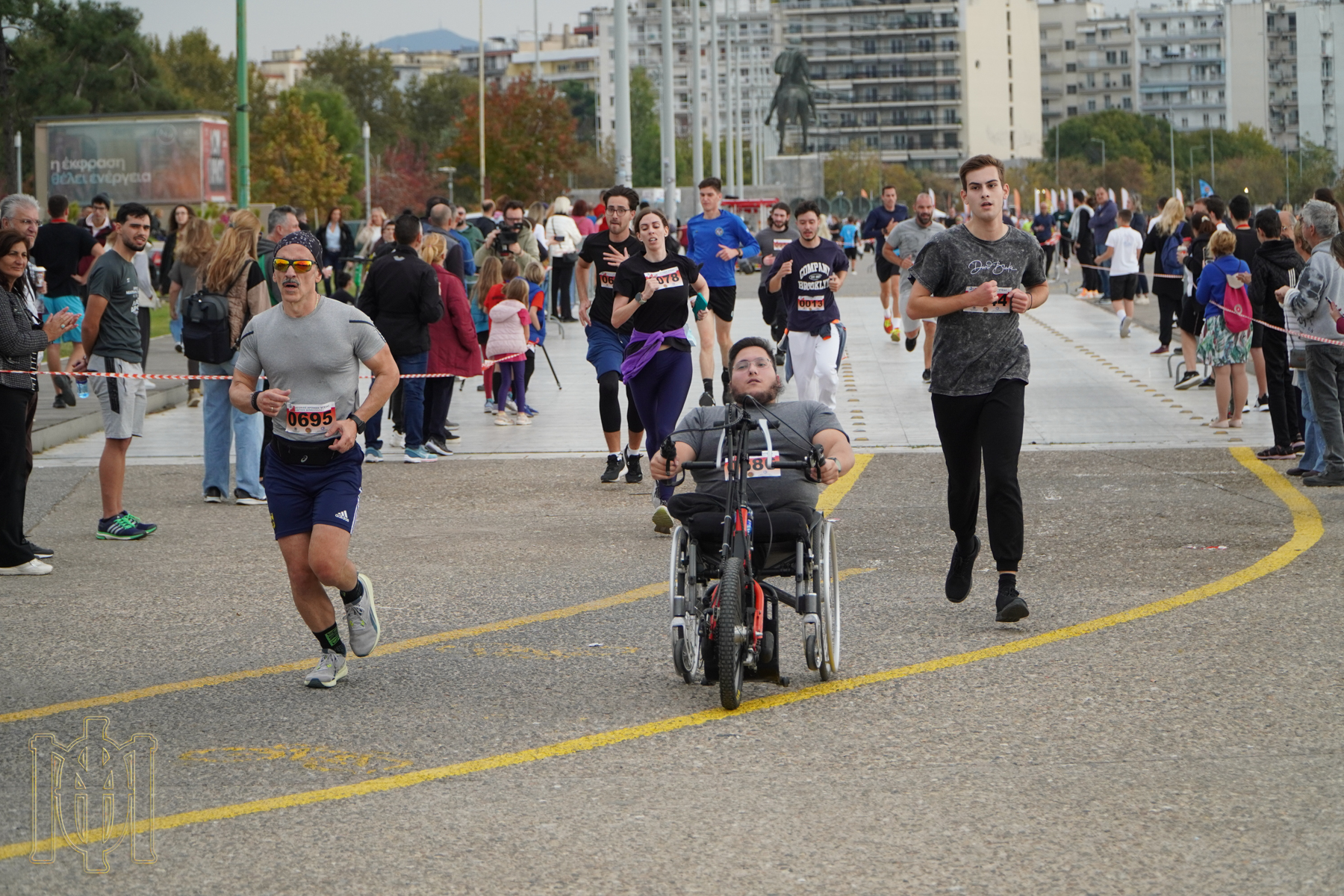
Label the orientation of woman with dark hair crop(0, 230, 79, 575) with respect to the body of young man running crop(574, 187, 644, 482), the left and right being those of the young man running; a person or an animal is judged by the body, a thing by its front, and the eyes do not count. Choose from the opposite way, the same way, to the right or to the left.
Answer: to the left

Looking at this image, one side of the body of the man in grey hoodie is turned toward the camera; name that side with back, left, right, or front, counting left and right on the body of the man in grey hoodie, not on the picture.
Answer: left

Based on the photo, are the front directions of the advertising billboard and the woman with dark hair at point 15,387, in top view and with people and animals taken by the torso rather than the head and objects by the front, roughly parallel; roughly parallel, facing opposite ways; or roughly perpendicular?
roughly perpendicular

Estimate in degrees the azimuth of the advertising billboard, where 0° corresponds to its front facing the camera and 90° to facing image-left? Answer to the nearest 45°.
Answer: approximately 0°

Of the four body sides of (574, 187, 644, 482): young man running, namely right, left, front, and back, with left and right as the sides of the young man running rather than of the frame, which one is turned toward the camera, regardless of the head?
front

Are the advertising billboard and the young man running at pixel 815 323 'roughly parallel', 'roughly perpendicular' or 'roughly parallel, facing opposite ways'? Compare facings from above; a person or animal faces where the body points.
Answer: roughly parallel

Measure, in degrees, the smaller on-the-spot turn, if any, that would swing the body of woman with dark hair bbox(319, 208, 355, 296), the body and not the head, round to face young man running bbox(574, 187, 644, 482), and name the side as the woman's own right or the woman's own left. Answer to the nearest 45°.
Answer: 0° — they already face them

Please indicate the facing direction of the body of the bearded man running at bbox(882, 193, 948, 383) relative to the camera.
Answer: toward the camera

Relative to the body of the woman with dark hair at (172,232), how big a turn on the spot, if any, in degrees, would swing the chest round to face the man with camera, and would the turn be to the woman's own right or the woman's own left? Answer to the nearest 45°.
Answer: approximately 45° to the woman's own left

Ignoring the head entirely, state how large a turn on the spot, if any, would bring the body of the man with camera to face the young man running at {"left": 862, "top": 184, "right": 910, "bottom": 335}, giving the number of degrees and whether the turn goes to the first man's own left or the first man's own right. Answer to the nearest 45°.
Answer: approximately 135° to the first man's own left

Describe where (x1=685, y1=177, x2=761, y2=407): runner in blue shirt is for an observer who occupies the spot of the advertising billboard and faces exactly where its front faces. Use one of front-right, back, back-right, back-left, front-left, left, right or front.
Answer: front

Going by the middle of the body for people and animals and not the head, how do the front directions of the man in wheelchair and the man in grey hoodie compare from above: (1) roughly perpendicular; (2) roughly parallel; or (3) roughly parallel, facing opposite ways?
roughly perpendicular

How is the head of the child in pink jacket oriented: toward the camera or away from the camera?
away from the camera

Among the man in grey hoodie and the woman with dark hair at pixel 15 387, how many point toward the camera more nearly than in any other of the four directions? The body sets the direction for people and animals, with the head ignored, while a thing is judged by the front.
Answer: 0

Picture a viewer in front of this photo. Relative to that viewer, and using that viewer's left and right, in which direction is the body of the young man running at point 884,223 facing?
facing the viewer

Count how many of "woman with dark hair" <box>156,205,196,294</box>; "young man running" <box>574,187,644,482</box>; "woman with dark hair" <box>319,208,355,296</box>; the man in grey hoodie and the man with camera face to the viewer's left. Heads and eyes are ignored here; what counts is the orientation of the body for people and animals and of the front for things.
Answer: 1

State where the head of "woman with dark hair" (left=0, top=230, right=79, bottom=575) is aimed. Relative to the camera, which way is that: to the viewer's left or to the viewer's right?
to the viewer's right
